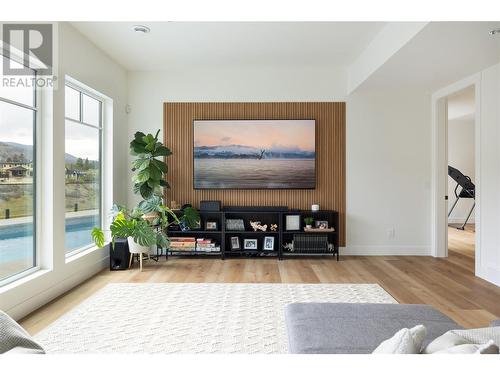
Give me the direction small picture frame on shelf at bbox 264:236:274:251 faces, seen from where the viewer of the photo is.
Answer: facing the viewer

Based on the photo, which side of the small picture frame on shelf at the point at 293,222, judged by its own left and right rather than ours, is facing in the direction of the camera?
front

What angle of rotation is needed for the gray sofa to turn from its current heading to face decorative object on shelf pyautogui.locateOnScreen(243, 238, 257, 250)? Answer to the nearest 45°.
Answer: approximately 45° to its left

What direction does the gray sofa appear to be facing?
away from the camera

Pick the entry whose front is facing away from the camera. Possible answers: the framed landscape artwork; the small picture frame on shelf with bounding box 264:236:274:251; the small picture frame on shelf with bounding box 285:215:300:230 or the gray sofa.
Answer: the gray sofa

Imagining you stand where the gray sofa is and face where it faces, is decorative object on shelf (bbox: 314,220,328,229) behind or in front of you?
in front

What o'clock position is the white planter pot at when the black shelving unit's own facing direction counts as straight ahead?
The white planter pot is roughly at 2 o'clock from the black shelving unit.

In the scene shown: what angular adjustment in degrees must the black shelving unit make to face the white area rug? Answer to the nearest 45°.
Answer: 0° — it already faces it

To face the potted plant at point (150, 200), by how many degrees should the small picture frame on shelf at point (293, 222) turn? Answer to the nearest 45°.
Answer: approximately 90° to its right

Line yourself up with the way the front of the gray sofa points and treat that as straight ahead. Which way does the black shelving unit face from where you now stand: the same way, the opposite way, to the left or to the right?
the opposite way

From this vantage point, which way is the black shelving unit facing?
toward the camera

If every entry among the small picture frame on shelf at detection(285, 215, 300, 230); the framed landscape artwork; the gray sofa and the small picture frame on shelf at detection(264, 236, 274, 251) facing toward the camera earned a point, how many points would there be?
3

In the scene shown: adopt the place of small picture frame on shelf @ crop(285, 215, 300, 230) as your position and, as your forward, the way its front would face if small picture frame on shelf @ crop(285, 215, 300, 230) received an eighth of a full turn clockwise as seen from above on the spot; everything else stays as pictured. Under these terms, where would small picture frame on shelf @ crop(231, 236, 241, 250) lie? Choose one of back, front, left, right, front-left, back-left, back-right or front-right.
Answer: front-right

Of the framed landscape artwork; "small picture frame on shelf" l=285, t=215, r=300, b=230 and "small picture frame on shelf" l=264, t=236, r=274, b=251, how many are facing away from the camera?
0
